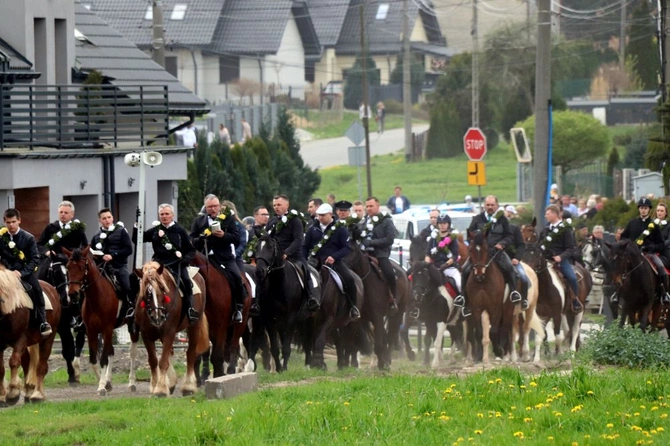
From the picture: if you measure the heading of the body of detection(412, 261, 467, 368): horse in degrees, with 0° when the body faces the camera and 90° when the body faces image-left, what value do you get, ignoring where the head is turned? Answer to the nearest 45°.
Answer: approximately 45°

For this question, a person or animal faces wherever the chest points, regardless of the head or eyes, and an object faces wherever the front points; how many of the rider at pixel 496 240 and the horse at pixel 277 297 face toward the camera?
2

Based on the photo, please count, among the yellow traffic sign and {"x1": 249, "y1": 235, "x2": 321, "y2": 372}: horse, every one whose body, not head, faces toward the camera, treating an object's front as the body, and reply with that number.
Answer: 2

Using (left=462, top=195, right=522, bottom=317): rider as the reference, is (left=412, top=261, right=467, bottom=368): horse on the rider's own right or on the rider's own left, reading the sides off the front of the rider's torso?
on the rider's own right

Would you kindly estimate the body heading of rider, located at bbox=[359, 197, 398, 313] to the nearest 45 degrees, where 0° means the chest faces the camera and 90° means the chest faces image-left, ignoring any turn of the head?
approximately 45°

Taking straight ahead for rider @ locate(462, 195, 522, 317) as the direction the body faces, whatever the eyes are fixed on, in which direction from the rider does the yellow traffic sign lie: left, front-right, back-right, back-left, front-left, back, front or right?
back

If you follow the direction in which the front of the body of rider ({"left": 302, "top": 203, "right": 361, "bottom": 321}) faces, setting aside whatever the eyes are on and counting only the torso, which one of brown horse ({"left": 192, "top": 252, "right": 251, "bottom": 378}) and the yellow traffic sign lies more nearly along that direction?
the brown horse
